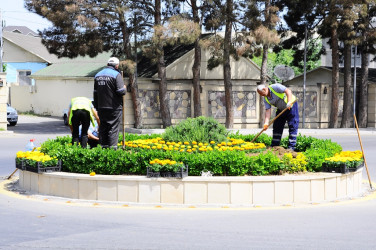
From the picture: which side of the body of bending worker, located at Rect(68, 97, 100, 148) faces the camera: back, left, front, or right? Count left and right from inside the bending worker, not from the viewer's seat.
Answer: back

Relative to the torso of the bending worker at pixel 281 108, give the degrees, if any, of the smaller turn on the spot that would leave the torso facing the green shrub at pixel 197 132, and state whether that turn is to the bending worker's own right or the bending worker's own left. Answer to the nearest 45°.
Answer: approximately 45° to the bending worker's own right

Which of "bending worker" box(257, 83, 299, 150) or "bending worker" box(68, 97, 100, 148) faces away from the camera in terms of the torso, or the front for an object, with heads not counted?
"bending worker" box(68, 97, 100, 148)

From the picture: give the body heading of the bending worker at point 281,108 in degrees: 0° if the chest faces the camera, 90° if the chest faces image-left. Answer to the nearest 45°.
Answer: approximately 45°

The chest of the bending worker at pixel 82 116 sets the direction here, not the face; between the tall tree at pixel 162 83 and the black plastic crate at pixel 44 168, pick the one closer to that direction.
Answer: the tall tree

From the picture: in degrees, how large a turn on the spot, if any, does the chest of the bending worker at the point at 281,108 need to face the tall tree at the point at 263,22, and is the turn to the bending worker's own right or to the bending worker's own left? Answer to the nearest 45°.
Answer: approximately 135° to the bending worker's own right

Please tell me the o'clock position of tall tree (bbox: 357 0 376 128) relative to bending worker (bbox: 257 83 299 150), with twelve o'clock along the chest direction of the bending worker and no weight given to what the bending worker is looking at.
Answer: The tall tree is roughly at 5 o'clock from the bending worker.

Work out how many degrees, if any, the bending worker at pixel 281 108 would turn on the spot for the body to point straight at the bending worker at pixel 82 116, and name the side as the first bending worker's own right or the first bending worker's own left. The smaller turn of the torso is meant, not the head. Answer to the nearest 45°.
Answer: approximately 45° to the first bending worker's own right
